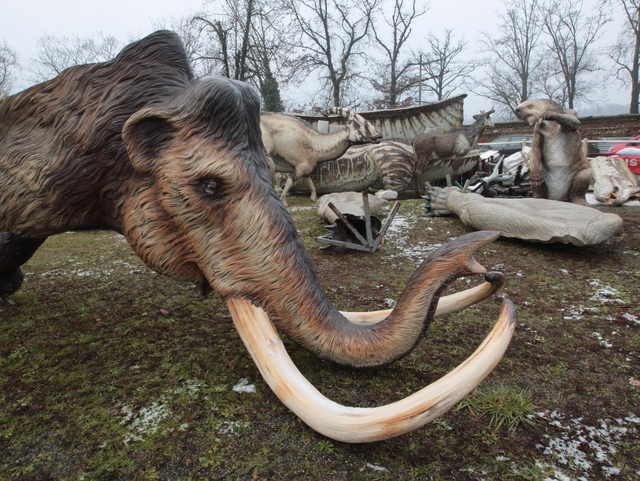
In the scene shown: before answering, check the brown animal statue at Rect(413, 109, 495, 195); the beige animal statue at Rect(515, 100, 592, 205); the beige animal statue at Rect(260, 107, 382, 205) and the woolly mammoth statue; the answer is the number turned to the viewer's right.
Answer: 3

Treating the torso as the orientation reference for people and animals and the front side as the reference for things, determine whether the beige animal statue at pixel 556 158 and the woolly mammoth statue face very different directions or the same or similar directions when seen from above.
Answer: very different directions

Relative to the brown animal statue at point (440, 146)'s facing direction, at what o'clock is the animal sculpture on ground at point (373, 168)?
The animal sculpture on ground is roughly at 6 o'clock from the brown animal statue.

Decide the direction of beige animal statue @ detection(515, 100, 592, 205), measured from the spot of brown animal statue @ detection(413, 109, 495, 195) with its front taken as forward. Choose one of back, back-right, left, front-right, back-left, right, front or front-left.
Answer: front-right

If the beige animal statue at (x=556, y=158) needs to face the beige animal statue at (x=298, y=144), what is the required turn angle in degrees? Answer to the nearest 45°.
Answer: approximately 45° to its right

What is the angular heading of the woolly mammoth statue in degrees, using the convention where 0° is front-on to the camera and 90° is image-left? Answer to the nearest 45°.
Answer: approximately 270°

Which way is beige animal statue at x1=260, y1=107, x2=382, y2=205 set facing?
to the viewer's right

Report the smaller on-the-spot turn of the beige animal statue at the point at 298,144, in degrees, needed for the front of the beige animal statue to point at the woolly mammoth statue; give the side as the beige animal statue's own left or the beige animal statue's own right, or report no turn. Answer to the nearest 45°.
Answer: approximately 90° to the beige animal statue's own right

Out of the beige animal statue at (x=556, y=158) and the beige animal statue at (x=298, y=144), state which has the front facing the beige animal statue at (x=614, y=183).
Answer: the beige animal statue at (x=298, y=144)

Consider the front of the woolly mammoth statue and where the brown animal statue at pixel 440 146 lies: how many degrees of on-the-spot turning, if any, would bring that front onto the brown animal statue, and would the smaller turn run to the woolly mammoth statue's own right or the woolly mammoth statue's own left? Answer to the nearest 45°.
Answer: approximately 45° to the woolly mammoth statue's own left
